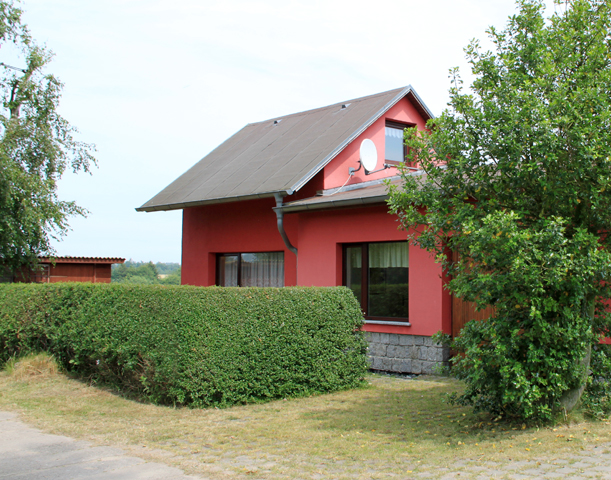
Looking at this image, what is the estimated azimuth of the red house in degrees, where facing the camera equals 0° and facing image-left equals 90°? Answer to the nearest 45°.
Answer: approximately 315°

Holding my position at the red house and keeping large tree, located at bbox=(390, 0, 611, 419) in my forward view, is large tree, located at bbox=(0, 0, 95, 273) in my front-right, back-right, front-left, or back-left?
back-right

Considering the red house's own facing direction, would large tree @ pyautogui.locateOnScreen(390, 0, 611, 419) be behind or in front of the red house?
in front
